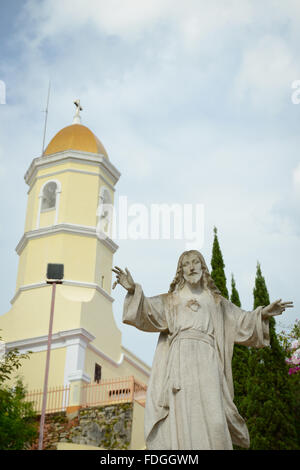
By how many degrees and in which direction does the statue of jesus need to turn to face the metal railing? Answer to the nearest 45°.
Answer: approximately 180°

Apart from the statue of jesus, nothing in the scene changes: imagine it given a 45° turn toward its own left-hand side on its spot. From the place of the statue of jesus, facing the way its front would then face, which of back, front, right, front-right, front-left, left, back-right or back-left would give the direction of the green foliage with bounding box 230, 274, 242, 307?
back-left

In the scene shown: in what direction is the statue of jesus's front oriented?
toward the camera

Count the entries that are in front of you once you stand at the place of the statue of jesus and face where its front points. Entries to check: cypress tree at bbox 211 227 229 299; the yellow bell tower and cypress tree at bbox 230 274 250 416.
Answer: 0

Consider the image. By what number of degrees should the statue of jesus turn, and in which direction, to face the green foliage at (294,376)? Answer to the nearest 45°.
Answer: approximately 180°

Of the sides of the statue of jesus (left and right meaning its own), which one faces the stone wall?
back

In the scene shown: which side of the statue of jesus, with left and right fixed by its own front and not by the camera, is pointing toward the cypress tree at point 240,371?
back

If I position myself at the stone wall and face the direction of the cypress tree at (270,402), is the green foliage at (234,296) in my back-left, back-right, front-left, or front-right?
front-left

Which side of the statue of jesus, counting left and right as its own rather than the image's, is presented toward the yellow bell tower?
back

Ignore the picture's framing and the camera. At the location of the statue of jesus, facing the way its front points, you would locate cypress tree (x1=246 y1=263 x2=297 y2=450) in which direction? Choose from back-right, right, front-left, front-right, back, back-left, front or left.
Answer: back
